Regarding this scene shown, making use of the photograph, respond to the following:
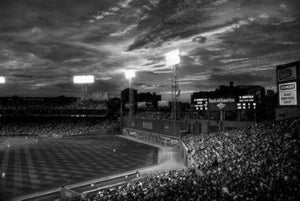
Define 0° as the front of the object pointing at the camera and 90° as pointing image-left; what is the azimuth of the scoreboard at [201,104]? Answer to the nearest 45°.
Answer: approximately 0°

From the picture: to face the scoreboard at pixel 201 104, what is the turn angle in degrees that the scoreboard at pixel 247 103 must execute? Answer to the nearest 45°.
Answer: approximately 135° to its right

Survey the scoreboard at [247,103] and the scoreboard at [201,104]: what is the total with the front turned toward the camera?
2

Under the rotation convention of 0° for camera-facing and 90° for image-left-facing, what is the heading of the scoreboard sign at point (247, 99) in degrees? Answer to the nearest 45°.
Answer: approximately 0°

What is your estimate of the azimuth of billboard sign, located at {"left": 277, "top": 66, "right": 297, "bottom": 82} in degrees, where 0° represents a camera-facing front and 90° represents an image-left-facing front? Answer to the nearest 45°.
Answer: approximately 45°
